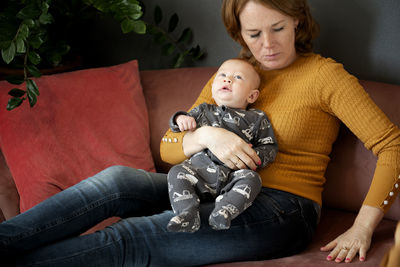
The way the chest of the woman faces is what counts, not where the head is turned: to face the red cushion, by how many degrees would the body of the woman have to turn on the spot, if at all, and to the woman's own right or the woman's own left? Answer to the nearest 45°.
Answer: approximately 90° to the woman's own right

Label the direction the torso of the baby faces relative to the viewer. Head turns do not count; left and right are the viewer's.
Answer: facing the viewer and to the left of the viewer

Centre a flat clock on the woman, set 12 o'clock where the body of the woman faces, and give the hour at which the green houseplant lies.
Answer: The green houseplant is roughly at 3 o'clock from the woman.

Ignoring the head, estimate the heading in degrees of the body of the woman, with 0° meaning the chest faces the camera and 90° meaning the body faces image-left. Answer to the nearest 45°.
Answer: approximately 45°

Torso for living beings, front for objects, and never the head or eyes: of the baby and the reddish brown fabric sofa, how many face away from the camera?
0

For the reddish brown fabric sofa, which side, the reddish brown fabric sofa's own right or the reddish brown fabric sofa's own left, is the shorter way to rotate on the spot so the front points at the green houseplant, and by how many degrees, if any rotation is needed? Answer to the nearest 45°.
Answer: approximately 135° to the reddish brown fabric sofa's own right

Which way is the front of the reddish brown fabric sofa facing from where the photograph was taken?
facing the viewer

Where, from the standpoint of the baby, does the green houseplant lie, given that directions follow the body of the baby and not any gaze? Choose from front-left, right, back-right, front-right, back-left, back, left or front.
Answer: right
